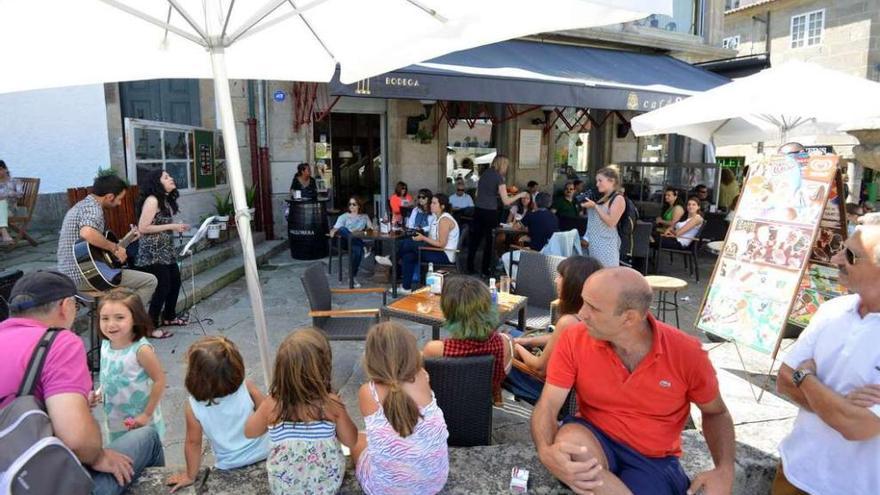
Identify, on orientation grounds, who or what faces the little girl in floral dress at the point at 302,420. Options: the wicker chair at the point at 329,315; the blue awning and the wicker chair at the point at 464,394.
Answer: the blue awning

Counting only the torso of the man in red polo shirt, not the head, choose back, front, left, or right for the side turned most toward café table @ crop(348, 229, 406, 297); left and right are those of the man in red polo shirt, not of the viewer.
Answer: right

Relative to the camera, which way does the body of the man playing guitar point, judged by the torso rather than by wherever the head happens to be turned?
to the viewer's right

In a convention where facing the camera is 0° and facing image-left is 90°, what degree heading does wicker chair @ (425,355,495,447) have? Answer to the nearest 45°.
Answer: approximately 180°

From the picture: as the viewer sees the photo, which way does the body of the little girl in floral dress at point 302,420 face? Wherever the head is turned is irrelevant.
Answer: away from the camera

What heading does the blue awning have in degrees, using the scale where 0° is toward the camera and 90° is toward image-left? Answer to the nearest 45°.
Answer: approximately 0°

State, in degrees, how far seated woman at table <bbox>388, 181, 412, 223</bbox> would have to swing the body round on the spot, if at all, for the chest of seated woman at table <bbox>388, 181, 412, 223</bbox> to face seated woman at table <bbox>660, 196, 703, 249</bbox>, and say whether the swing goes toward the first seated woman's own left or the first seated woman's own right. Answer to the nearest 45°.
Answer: approximately 45° to the first seated woman's own left

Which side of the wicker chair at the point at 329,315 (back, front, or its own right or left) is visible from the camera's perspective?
right

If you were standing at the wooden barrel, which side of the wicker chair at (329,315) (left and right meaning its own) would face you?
left

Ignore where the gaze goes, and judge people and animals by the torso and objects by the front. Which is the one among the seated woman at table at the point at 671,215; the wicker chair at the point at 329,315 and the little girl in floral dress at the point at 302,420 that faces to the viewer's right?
the wicker chair

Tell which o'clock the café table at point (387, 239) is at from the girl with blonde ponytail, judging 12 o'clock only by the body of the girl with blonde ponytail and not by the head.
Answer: The café table is roughly at 12 o'clock from the girl with blonde ponytail.

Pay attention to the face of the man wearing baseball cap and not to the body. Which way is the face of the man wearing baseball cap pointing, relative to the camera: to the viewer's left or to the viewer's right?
to the viewer's right
